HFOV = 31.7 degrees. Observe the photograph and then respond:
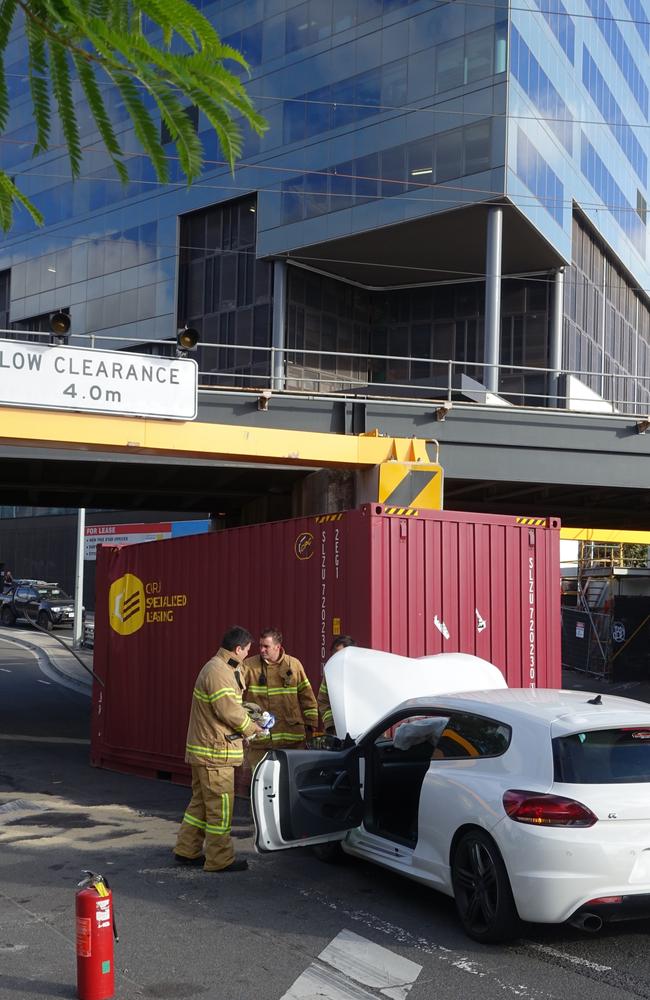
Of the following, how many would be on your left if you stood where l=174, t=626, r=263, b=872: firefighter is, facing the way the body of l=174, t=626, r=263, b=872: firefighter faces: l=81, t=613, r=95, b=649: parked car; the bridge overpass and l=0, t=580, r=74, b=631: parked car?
3

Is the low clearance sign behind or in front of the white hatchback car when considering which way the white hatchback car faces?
in front

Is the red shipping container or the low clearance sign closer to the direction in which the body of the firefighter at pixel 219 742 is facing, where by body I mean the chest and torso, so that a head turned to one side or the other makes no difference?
the red shipping container

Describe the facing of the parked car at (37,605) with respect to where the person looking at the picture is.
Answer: facing the viewer and to the right of the viewer

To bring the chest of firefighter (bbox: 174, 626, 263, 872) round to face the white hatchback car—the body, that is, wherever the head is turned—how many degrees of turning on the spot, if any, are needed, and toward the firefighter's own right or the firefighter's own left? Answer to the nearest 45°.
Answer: approximately 45° to the firefighter's own right

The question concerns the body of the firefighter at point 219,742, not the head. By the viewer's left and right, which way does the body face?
facing to the right of the viewer

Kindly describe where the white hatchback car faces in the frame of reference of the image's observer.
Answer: facing away from the viewer and to the left of the viewer

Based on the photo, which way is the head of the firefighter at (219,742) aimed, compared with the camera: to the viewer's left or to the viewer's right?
to the viewer's right

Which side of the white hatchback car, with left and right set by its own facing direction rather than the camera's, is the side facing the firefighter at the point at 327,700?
front

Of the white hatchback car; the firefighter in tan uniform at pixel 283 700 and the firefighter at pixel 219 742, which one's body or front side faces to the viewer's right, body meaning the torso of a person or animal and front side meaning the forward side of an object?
the firefighter

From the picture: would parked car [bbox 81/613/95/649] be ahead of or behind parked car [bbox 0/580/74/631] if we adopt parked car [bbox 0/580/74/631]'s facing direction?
ahead

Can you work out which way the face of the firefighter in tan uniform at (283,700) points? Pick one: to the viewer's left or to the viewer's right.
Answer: to the viewer's left

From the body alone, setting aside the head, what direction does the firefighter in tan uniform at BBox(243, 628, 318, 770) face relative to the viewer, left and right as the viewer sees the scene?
facing the viewer and to the left of the viewer

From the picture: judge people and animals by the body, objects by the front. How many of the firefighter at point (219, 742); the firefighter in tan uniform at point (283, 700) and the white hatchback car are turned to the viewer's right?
1

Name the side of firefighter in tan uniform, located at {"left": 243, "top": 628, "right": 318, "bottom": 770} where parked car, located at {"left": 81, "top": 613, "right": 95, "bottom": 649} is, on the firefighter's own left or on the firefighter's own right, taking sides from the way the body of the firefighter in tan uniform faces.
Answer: on the firefighter's own right

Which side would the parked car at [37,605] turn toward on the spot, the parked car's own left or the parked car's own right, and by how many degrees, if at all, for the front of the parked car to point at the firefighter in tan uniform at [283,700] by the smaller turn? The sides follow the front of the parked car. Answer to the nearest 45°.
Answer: approximately 45° to the parked car's own right

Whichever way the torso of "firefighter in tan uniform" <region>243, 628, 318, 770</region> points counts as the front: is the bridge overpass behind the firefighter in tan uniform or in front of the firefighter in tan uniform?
behind
